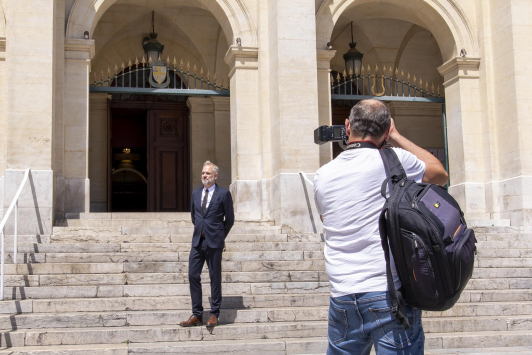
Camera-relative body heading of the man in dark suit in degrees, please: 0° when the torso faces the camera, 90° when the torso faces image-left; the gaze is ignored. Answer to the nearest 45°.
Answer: approximately 45°

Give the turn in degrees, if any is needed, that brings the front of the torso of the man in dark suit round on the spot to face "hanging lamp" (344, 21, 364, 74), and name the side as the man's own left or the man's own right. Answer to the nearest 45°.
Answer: approximately 180°

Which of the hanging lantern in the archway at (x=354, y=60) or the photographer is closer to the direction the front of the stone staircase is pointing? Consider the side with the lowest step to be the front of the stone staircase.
the photographer

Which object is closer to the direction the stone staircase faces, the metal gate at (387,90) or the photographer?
the photographer

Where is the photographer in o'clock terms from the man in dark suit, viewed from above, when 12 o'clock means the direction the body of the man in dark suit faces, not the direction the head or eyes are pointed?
The photographer is roughly at 10 o'clock from the man in dark suit.

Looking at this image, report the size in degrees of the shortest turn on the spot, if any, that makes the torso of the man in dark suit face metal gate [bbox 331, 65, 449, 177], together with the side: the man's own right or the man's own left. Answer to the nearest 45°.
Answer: approximately 180°

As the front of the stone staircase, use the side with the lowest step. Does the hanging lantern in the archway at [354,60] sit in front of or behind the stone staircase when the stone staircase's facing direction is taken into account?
behind

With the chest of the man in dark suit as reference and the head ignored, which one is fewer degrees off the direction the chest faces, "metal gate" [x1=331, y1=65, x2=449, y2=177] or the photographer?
the photographer
